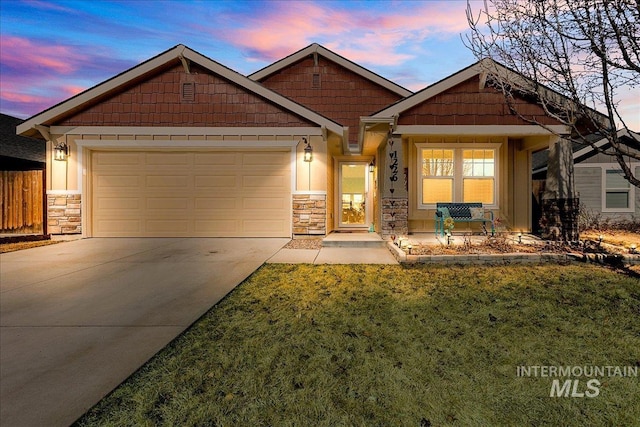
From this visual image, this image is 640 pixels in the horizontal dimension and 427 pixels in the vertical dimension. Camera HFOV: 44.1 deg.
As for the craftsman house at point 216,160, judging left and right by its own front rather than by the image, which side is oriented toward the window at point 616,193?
left

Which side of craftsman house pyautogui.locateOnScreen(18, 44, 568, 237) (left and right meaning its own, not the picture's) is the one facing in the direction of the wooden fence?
right

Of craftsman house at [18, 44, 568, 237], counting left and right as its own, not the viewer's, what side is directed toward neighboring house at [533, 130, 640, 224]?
left

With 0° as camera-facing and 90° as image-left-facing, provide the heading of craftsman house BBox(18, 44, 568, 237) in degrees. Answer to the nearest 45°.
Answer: approximately 0°
